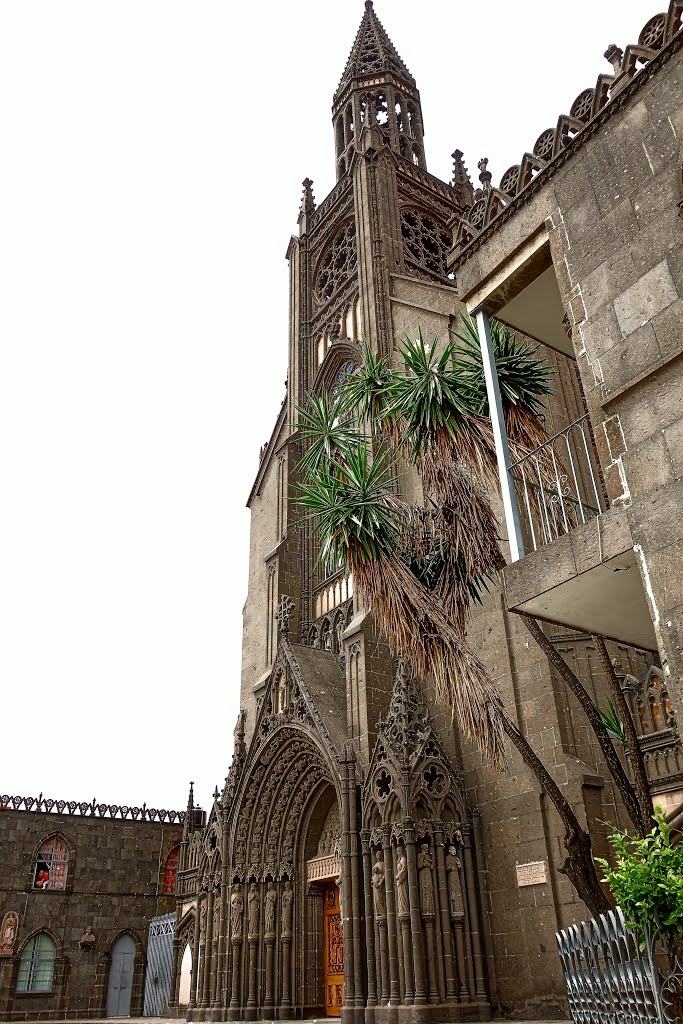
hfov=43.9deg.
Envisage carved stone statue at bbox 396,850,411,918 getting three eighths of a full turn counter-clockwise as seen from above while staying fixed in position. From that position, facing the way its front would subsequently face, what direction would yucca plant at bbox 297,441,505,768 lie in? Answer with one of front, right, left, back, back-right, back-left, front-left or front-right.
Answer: right

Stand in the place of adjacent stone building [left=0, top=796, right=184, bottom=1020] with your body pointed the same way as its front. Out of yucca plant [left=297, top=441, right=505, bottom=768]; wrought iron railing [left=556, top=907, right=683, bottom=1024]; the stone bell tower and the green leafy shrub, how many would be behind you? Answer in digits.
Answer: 0

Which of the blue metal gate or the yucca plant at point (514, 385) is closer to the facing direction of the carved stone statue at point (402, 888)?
the yucca plant

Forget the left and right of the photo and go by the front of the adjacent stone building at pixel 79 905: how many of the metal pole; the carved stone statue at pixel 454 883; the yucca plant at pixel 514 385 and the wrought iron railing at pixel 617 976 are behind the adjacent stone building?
0

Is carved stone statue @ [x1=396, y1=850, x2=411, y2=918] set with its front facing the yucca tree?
no

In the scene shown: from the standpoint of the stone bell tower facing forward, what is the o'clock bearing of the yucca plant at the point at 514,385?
The yucca plant is roughly at 10 o'clock from the stone bell tower.

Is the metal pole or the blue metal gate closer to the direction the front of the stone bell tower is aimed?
the metal pole

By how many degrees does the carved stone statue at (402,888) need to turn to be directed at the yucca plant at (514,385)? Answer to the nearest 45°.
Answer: approximately 45° to its left

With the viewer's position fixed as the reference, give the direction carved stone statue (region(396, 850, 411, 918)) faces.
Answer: facing the viewer and to the left of the viewer

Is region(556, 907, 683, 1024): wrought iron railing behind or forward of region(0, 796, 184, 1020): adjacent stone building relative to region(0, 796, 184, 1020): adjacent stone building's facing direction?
forward

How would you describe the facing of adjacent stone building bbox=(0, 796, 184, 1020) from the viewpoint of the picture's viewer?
facing the viewer

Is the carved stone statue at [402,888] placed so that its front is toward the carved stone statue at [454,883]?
no

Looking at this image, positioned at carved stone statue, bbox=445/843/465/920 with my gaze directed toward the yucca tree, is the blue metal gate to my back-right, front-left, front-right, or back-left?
back-right

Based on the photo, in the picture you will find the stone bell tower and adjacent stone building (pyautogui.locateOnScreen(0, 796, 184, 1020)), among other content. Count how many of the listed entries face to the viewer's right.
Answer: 0

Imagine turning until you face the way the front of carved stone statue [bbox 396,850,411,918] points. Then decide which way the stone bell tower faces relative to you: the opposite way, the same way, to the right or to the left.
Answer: the same way

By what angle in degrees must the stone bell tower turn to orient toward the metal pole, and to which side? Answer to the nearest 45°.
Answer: approximately 45° to its left

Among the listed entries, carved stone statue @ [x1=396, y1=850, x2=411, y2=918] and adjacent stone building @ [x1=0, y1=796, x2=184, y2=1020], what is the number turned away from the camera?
0

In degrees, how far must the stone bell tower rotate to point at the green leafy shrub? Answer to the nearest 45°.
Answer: approximately 45° to its left
